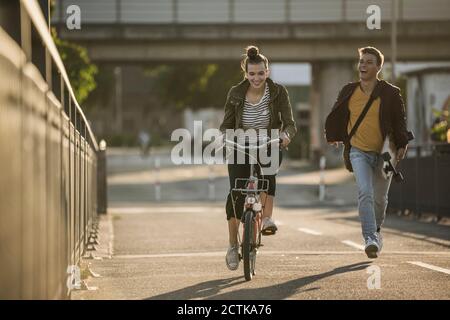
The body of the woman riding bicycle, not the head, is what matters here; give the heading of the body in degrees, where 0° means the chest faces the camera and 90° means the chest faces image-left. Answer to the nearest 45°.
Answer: approximately 0°

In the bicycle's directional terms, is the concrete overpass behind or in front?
behind

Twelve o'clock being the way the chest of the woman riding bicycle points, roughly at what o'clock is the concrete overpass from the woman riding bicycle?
The concrete overpass is roughly at 6 o'clock from the woman riding bicycle.
